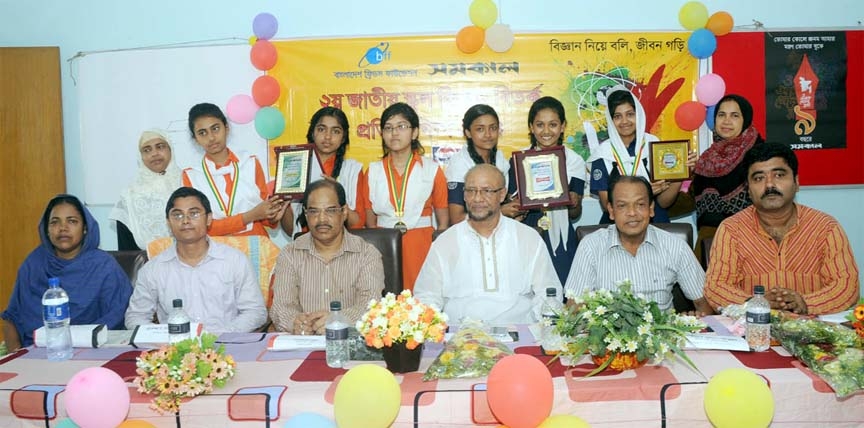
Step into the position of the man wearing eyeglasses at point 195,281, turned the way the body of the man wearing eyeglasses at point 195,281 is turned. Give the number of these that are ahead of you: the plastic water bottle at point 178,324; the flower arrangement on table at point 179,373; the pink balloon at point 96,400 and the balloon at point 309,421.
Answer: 4

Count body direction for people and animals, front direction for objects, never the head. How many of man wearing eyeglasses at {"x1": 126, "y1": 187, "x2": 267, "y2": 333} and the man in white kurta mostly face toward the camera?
2

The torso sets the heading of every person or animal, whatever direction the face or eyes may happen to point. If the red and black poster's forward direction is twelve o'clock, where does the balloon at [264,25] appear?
The balloon is roughly at 2 o'clock from the red and black poster.

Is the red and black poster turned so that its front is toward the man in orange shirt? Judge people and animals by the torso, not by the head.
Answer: yes

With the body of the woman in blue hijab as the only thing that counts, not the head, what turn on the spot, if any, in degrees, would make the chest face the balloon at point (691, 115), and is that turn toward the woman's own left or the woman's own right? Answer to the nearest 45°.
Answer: approximately 90° to the woman's own left

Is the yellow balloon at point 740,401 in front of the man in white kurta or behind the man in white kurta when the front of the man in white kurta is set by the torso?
in front

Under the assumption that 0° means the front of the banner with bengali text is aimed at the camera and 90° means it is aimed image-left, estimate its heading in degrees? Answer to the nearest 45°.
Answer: approximately 0°

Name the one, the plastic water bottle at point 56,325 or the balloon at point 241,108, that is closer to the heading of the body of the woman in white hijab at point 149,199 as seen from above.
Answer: the plastic water bottle
